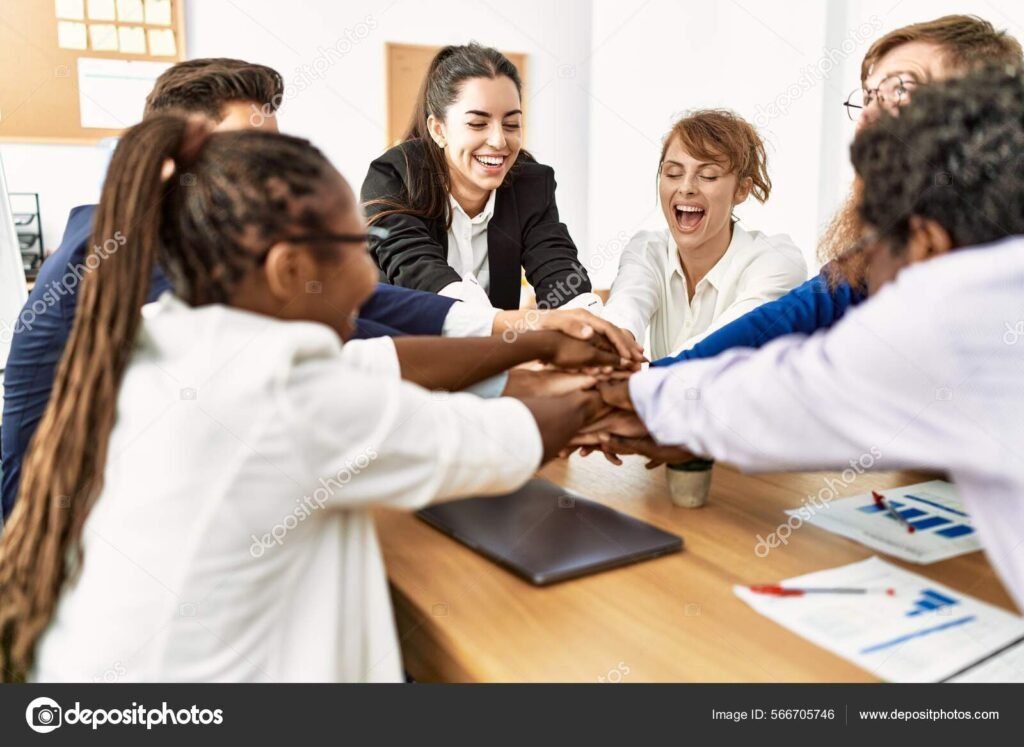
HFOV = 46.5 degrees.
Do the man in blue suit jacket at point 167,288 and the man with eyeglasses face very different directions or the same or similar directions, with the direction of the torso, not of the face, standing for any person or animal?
very different directions

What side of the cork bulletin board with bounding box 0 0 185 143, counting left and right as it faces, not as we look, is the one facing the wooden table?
front

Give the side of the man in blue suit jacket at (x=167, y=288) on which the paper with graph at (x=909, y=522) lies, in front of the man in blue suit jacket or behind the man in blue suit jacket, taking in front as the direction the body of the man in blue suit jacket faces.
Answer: in front

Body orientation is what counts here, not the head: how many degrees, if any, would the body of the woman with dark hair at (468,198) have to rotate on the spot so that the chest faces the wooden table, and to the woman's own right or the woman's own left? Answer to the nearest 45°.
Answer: approximately 45° to the woman's own right

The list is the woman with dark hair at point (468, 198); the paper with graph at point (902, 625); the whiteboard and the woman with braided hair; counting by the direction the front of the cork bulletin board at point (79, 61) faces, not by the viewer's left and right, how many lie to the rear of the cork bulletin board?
0

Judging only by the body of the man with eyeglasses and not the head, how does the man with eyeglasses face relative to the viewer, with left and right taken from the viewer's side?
facing the viewer and to the left of the viewer

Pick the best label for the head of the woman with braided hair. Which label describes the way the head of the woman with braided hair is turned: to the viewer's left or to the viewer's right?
to the viewer's right

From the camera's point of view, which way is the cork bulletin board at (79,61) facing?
toward the camera

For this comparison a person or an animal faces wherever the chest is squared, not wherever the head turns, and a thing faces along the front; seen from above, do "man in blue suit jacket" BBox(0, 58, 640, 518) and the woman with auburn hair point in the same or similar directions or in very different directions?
very different directions

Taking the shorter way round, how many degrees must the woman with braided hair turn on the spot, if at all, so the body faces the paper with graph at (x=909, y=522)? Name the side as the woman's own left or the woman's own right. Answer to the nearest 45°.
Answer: approximately 45° to the woman's own right

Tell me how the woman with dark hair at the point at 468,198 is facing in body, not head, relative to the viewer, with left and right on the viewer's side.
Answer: facing the viewer and to the right of the viewer

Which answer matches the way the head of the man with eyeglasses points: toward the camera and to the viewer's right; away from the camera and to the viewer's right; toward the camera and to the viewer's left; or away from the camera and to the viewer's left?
toward the camera and to the viewer's left

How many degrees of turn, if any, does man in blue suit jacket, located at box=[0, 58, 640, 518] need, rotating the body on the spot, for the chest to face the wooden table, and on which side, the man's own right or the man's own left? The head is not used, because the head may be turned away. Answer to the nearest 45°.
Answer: approximately 45° to the man's own right

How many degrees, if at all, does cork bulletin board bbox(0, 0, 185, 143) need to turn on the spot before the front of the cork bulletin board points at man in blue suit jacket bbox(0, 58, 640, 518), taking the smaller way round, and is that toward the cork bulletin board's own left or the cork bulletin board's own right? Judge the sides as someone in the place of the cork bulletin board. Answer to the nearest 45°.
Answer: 0° — it already faces them

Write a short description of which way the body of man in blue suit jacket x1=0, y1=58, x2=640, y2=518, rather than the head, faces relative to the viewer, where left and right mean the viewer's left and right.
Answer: facing to the right of the viewer

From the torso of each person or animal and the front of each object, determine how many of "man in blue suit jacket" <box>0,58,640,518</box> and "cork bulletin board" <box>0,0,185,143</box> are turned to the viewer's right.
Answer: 1

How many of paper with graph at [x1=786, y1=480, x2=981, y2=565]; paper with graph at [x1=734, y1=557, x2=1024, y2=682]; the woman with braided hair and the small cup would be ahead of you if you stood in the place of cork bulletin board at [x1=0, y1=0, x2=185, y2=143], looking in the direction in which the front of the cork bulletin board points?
4

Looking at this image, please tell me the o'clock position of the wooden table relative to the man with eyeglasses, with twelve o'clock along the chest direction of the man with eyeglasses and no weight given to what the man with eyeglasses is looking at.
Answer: The wooden table is roughly at 11 o'clock from the man with eyeglasses.

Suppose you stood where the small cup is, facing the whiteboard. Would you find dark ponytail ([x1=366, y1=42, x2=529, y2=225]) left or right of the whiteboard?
right

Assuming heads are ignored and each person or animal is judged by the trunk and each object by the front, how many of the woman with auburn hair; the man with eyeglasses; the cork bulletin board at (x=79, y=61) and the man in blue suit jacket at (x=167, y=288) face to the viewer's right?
1

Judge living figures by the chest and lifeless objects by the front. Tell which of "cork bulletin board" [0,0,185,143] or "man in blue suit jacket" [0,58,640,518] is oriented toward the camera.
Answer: the cork bulletin board
